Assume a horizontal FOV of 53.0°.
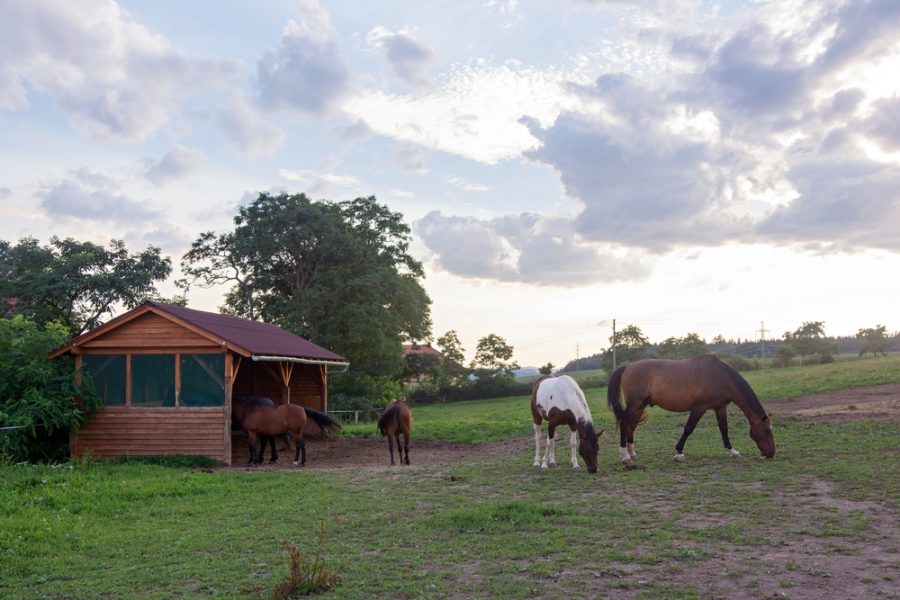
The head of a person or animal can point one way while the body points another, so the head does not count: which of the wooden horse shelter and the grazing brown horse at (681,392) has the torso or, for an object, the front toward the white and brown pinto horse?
the wooden horse shelter

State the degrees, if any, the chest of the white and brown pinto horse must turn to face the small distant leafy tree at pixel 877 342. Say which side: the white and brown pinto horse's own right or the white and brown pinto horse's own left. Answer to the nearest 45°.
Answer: approximately 90° to the white and brown pinto horse's own left

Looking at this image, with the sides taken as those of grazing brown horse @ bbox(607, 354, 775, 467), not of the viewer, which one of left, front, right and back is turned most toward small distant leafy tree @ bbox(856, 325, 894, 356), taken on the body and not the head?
left

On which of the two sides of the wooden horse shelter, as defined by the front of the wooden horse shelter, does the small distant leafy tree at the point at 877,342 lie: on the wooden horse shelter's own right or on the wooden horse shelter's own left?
on the wooden horse shelter's own left

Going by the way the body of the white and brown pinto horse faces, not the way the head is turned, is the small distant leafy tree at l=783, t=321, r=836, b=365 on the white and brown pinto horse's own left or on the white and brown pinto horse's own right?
on the white and brown pinto horse's own left

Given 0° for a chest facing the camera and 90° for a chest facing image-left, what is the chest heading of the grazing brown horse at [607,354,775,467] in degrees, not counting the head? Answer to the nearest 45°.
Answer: approximately 270°

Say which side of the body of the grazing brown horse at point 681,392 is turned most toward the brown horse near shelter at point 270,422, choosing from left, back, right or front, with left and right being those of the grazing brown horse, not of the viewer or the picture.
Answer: back

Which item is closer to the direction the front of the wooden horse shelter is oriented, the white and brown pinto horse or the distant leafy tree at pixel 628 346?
the white and brown pinto horse
